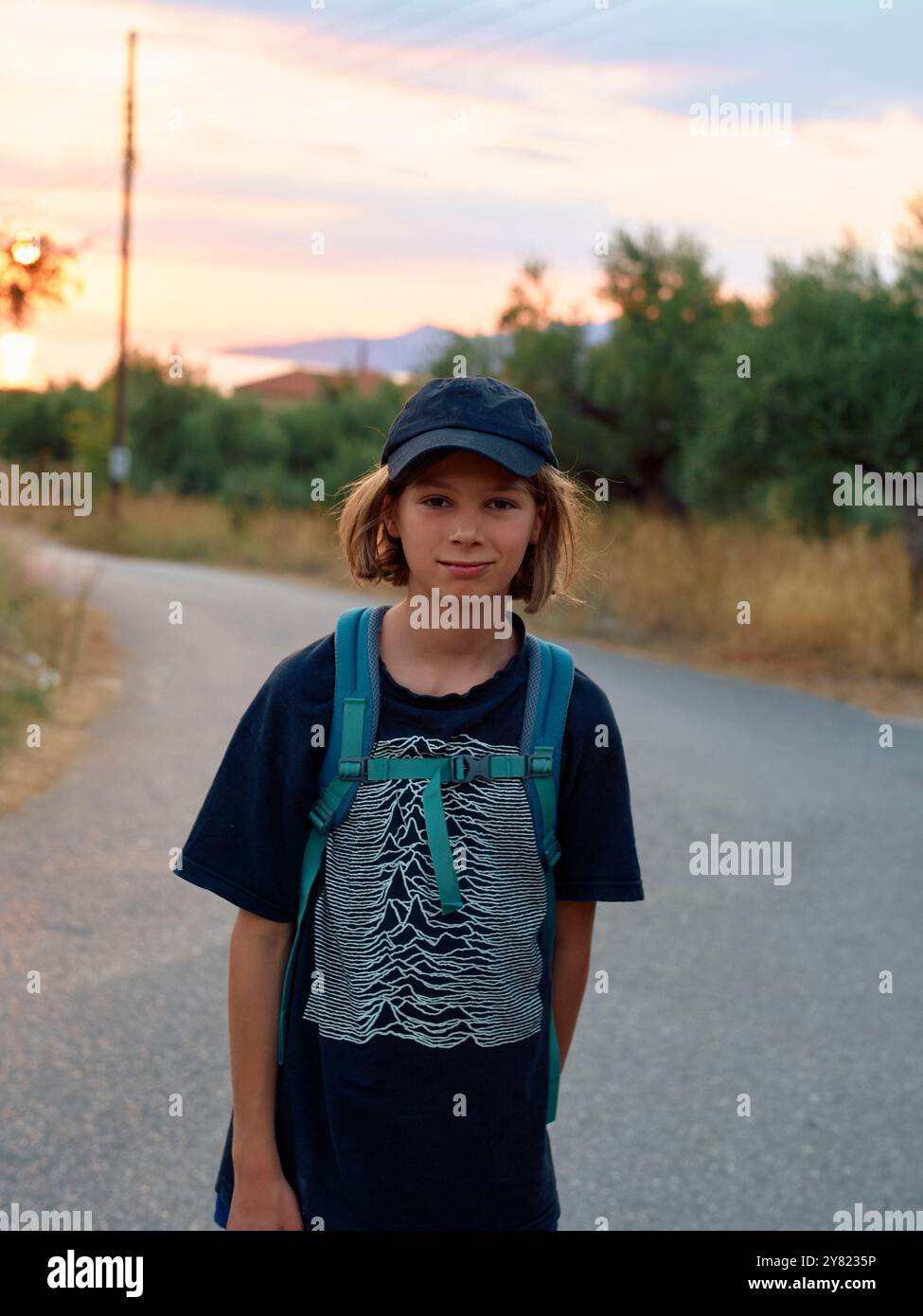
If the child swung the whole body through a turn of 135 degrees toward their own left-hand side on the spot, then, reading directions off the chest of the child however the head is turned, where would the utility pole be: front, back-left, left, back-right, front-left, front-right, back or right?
front-left

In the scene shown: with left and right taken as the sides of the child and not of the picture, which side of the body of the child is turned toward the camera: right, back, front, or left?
front
